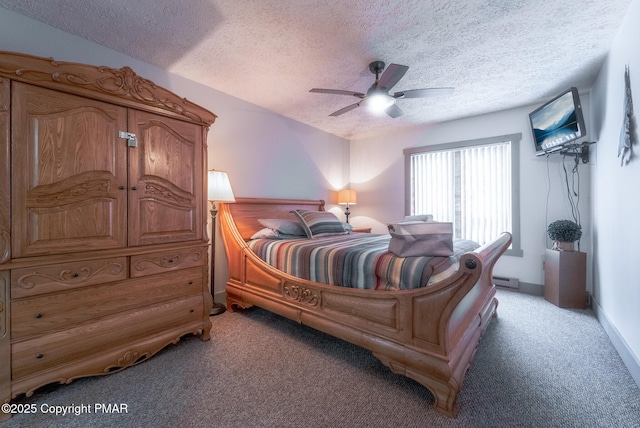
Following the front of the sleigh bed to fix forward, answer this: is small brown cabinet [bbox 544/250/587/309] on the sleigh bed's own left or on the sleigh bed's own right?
on the sleigh bed's own left

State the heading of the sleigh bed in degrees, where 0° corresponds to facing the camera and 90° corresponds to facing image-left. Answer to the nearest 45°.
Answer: approximately 315°

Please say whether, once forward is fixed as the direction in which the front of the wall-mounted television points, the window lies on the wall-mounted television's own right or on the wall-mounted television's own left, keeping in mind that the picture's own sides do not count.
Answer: on the wall-mounted television's own right

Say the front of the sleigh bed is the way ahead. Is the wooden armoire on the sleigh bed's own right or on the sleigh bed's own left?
on the sleigh bed's own right

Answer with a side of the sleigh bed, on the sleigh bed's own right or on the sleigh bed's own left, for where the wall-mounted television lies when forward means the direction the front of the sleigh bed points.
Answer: on the sleigh bed's own left

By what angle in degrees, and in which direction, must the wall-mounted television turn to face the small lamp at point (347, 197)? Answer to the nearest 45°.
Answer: approximately 45° to its right

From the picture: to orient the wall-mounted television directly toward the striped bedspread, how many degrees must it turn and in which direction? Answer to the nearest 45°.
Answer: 0° — it already faces it

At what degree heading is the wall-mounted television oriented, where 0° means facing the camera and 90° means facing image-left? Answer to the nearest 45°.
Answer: approximately 45°
